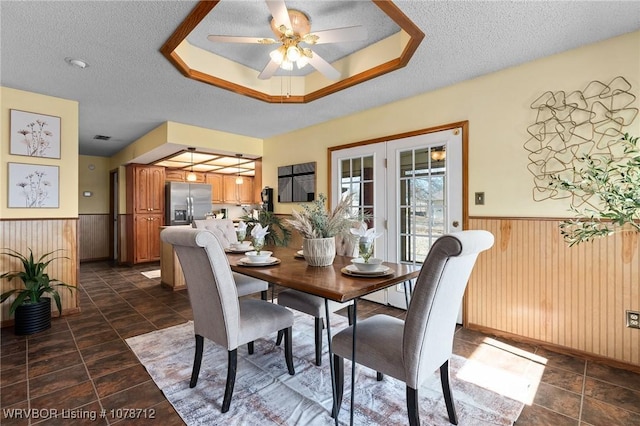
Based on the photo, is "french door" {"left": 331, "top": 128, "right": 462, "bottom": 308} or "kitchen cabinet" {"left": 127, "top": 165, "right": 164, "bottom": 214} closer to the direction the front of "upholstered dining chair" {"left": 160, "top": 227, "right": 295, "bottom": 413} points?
the french door

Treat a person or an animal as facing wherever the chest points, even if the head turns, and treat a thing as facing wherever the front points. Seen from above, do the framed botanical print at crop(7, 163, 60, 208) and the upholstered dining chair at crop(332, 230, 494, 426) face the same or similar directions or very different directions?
very different directions

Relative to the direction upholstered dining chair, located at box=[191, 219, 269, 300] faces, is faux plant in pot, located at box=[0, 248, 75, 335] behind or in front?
behind

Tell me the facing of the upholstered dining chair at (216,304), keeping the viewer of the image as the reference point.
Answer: facing away from the viewer and to the right of the viewer

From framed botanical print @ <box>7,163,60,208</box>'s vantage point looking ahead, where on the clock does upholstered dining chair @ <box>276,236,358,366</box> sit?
The upholstered dining chair is roughly at 11 o'clock from the framed botanical print.

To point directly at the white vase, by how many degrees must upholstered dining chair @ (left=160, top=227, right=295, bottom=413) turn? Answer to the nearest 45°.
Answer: approximately 45° to its right

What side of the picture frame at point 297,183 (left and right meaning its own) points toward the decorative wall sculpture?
left

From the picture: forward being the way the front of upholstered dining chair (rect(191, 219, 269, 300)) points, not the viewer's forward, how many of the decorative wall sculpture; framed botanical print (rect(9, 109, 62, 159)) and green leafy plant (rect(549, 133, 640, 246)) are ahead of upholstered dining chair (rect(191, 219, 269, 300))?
2

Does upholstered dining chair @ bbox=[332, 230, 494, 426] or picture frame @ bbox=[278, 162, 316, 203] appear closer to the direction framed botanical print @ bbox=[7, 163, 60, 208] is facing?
the upholstered dining chair

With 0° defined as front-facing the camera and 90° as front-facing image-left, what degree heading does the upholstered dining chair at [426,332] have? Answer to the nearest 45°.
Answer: approximately 135°

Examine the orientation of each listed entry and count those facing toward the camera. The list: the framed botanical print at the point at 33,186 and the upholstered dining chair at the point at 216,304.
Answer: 1

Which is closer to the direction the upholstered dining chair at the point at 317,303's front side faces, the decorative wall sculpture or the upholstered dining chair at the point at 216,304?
the upholstered dining chair
